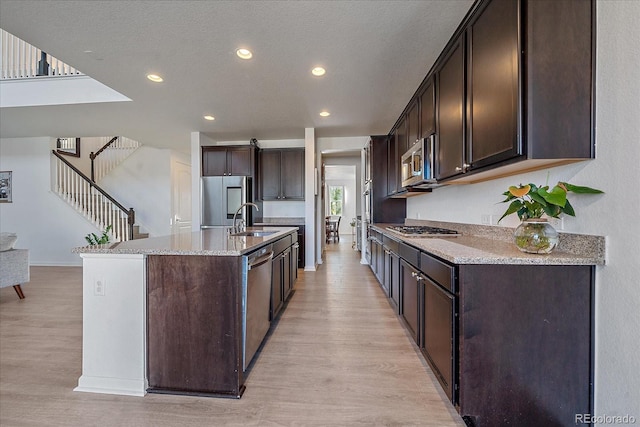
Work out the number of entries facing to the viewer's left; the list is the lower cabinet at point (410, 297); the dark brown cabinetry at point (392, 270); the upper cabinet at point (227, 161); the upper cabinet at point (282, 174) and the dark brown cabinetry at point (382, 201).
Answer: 3

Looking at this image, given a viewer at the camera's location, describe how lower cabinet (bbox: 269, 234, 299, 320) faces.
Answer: facing to the right of the viewer

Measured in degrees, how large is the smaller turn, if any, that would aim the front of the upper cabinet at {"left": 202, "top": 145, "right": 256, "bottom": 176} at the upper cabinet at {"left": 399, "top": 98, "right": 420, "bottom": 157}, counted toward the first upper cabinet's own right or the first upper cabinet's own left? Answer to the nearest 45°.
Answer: approximately 45° to the first upper cabinet's own left

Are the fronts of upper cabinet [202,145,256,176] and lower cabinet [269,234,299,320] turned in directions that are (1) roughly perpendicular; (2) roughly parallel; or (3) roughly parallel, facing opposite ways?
roughly perpendicular

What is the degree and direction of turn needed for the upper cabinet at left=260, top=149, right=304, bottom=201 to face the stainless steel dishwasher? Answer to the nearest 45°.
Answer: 0° — it already faces it

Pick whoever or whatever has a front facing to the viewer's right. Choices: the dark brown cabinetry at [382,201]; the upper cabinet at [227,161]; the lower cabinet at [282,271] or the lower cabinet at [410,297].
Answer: the lower cabinet at [282,271]

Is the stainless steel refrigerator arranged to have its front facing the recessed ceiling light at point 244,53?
yes

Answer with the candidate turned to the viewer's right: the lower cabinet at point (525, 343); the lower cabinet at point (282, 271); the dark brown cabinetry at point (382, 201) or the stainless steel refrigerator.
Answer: the lower cabinet at point (282, 271)

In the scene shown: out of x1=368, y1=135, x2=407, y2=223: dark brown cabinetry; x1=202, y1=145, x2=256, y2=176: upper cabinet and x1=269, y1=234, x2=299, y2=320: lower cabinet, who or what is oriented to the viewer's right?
the lower cabinet

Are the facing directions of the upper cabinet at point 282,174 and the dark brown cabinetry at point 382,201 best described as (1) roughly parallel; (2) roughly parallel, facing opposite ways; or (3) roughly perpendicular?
roughly perpendicular

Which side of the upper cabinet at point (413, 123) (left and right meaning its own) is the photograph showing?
left
